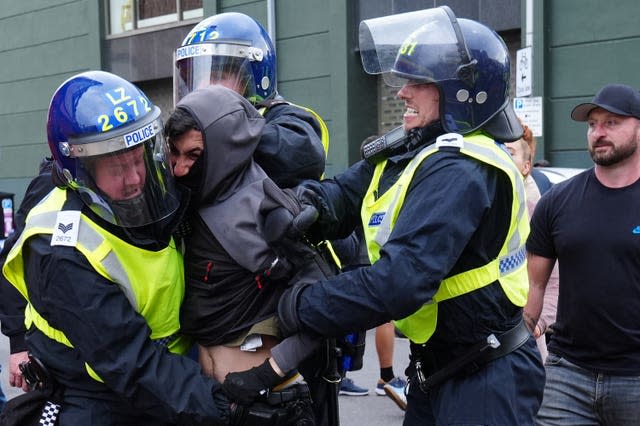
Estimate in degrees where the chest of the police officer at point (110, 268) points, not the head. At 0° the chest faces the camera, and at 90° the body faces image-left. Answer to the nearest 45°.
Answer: approximately 315°

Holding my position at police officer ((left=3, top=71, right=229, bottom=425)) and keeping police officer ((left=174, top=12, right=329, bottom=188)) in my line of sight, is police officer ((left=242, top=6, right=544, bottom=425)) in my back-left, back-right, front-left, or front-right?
front-right

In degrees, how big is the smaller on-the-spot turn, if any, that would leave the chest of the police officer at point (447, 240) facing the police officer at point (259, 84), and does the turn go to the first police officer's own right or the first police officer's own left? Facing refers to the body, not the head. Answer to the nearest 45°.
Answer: approximately 45° to the first police officer's own right

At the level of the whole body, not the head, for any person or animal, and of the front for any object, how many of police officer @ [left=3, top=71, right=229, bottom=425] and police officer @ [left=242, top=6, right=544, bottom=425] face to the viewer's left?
1

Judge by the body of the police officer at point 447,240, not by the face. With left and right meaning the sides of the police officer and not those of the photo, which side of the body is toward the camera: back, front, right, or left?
left

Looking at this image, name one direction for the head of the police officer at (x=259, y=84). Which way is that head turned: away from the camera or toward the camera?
toward the camera

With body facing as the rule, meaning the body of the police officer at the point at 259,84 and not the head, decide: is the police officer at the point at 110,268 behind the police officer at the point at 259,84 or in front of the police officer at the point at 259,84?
in front

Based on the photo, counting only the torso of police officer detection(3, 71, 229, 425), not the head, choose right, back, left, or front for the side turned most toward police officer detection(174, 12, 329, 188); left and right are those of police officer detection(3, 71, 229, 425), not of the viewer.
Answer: left

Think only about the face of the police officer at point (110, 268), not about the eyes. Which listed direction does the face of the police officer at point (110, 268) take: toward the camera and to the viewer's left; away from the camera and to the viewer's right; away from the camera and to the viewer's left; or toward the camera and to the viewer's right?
toward the camera and to the viewer's right

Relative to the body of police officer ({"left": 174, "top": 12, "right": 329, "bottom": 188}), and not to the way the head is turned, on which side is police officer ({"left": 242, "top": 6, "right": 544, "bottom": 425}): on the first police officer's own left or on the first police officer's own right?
on the first police officer's own left
